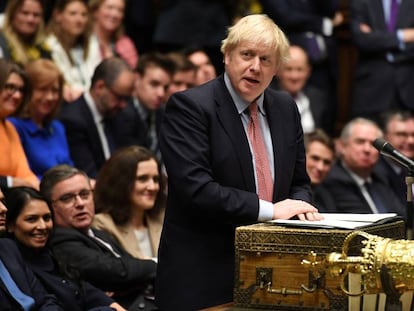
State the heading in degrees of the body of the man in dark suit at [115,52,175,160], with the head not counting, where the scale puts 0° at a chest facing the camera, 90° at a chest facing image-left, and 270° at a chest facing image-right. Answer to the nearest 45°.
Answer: approximately 315°

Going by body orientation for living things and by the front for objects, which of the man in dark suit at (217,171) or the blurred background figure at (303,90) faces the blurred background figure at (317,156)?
the blurred background figure at (303,90)

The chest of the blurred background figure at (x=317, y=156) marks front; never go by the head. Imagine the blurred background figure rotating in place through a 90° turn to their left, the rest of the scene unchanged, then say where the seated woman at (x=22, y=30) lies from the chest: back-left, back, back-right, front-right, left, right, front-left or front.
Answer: back

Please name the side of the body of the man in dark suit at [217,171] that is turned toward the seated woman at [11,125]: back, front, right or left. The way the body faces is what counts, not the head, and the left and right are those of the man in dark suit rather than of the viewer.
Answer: back

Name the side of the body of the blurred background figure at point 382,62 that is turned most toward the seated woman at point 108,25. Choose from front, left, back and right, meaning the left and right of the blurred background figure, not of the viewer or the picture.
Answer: right

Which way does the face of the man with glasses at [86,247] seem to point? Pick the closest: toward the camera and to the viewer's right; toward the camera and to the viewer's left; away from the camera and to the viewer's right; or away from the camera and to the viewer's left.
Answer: toward the camera and to the viewer's right
